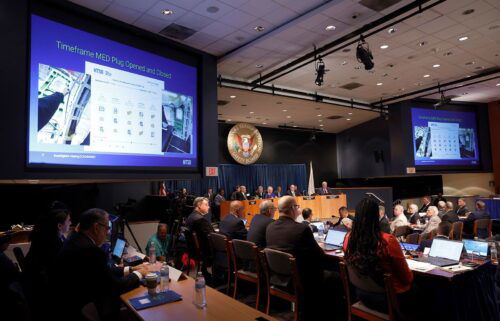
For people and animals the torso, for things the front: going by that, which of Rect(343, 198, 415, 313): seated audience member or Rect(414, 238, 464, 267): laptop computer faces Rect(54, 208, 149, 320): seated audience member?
the laptop computer

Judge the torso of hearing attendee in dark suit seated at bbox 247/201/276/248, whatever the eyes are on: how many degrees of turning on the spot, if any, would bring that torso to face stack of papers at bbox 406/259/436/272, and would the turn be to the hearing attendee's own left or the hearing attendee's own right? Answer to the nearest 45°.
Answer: approximately 90° to the hearing attendee's own right

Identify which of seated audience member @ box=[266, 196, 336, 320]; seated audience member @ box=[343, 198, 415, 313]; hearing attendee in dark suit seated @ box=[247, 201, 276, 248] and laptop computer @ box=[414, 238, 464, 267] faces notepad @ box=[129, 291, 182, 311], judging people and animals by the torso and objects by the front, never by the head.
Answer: the laptop computer

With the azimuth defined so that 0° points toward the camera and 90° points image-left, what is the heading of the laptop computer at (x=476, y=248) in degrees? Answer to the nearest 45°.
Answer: approximately 45°

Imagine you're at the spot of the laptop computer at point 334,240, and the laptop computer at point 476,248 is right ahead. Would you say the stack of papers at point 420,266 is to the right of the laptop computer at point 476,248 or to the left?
right

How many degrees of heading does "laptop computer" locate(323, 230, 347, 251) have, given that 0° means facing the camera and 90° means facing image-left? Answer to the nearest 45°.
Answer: approximately 45°

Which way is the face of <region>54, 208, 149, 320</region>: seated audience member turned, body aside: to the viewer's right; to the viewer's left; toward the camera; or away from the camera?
to the viewer's right

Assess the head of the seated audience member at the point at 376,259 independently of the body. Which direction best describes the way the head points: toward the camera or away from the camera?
away from the camera

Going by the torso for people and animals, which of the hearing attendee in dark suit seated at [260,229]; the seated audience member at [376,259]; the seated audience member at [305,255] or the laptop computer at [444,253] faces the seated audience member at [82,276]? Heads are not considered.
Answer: the laptop computer

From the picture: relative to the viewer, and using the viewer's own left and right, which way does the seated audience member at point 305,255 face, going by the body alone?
facing away from the viewer and to the right of the viewer

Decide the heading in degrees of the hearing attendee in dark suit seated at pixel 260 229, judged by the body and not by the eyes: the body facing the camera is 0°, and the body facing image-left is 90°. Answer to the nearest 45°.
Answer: approximately 225°

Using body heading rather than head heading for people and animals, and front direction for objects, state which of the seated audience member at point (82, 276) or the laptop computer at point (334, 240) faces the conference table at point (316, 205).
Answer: the seated audience member

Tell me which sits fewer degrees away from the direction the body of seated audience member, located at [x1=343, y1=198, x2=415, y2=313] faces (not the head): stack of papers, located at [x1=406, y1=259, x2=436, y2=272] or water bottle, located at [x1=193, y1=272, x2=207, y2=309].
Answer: the stack of papers

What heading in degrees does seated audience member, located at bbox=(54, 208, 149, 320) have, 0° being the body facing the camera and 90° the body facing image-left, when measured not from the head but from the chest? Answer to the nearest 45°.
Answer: approximately 225°
